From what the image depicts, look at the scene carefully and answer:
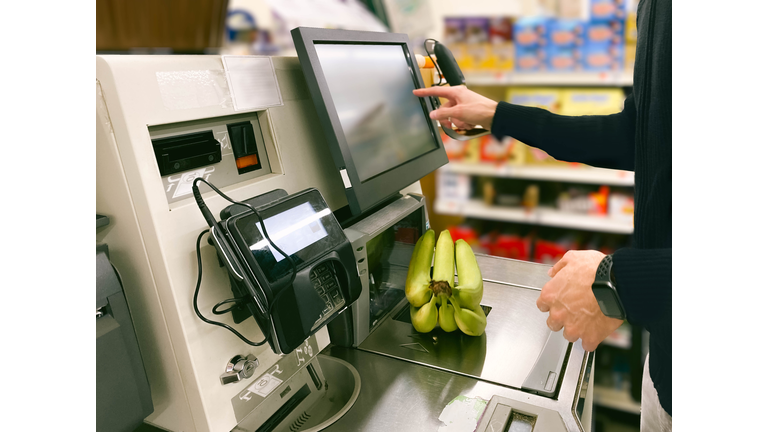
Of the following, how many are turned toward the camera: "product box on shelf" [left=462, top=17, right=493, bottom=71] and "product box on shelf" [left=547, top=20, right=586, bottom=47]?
2

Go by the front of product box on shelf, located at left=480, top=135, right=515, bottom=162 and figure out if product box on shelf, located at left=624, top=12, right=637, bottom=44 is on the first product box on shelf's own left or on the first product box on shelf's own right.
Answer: on the first product box on shelf's own left

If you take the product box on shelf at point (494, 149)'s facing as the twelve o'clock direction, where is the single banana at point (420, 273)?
The single banana is roughly at 12 o'clock from the product box on shelf.
